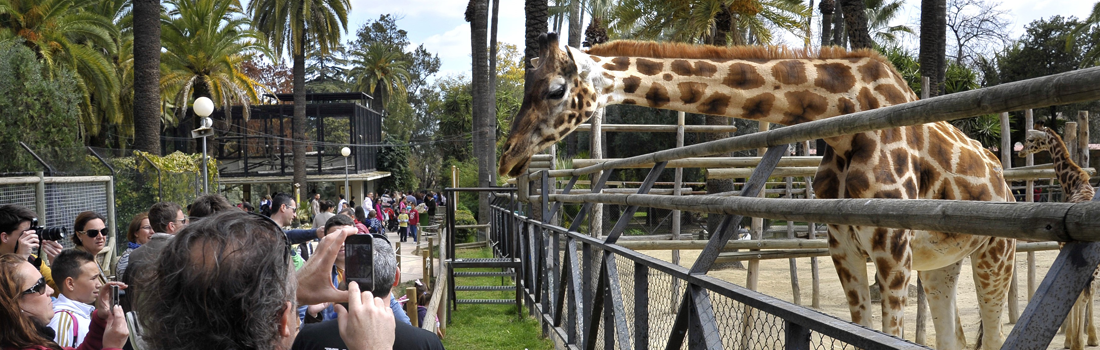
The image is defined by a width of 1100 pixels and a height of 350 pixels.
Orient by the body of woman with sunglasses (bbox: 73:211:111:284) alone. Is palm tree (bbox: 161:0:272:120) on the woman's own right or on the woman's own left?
on the woman's own left

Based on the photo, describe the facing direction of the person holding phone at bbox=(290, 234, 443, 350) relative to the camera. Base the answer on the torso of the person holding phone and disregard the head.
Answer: away from the camera

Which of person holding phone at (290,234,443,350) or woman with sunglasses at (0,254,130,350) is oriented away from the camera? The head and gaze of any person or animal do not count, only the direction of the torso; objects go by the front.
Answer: the person holding phone

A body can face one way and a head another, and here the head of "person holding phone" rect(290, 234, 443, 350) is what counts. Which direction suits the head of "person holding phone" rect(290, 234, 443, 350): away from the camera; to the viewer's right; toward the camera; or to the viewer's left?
away from the camera

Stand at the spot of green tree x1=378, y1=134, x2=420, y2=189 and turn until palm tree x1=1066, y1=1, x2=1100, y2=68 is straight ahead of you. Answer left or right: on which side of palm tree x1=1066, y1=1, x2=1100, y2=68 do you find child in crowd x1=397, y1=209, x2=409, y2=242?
right

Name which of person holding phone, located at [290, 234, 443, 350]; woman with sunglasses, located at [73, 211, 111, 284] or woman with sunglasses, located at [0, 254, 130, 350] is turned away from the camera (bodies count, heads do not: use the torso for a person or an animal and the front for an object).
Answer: the person holding phone

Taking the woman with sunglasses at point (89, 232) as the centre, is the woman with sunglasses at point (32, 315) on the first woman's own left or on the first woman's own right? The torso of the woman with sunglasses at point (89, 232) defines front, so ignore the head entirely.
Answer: on the first woman's own right

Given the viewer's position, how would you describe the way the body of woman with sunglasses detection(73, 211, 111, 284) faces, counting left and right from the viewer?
facing the viewer and to the right of the viewer

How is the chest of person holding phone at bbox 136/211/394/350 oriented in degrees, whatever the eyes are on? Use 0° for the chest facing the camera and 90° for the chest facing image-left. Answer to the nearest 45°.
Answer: approximately 225°
